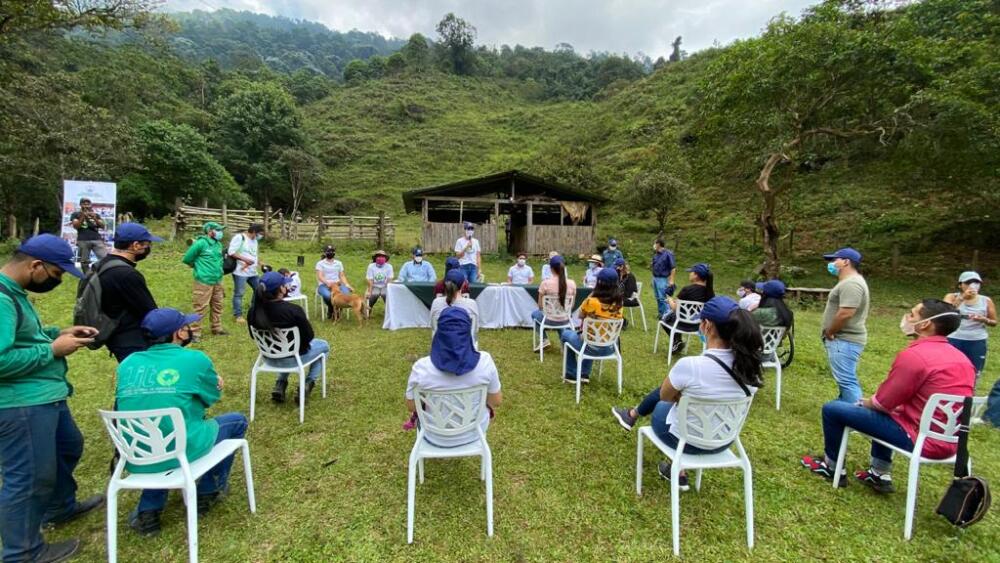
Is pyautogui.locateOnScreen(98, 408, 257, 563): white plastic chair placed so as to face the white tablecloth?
yes

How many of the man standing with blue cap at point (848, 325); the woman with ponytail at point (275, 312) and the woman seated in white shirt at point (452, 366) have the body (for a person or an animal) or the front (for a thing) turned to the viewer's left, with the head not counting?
1

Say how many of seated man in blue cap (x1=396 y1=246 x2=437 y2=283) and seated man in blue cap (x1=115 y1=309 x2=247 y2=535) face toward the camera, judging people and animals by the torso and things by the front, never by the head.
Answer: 1

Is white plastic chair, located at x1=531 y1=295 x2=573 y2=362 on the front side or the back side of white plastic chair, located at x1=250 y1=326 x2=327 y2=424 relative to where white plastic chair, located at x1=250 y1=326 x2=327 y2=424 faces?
on the front side

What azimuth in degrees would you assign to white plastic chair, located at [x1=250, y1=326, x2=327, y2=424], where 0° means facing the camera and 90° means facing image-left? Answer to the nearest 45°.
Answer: approximately 225°

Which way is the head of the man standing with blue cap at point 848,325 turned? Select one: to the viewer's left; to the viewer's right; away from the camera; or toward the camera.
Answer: to the viewer's left

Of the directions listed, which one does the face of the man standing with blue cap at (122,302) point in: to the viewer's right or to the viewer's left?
to the viewer's right

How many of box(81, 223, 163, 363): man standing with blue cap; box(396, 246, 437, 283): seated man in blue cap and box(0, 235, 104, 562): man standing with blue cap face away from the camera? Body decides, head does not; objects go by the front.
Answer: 0

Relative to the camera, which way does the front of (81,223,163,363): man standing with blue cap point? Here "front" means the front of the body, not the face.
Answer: to the viewer's right

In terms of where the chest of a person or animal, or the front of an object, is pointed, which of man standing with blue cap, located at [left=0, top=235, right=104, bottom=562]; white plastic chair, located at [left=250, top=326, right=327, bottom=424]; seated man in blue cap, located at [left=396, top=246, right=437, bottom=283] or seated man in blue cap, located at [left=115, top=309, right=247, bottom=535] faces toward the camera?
seated man in blue cap, located at [left=396, top=246, right=437, bottom=283]

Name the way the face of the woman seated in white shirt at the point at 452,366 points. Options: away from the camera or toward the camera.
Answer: away from the camera

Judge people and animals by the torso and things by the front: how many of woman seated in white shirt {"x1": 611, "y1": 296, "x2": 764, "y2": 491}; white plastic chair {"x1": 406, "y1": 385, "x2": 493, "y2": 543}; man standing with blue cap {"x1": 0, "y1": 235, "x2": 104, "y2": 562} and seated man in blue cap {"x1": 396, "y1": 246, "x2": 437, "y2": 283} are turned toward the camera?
1

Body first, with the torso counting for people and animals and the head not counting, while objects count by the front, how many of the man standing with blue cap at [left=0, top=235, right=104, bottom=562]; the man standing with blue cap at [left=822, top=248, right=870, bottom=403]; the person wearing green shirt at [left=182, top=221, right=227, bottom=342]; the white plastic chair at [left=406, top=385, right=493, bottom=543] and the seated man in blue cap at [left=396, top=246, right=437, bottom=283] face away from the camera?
1

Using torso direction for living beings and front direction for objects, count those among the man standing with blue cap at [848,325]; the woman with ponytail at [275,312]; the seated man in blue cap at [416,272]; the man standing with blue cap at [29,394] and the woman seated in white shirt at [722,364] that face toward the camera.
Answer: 1

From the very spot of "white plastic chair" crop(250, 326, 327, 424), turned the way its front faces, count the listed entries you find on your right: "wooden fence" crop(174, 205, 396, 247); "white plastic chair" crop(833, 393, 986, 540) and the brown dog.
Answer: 1

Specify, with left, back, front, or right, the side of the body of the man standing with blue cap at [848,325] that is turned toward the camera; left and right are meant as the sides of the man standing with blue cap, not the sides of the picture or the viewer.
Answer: left

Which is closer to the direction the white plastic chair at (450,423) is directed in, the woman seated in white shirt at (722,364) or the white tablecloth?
the white tablecloth

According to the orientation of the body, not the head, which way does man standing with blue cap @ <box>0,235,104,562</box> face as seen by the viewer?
to the viewer's right
